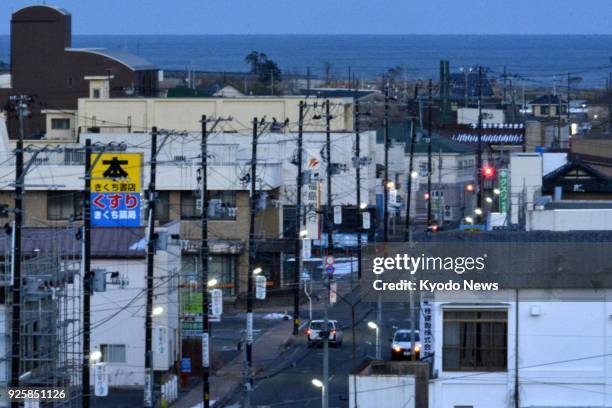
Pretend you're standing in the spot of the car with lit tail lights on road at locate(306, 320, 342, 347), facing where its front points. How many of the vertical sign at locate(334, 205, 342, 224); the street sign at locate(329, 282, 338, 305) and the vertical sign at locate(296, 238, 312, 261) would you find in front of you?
3

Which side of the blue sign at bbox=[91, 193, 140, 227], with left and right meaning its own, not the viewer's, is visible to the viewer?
front

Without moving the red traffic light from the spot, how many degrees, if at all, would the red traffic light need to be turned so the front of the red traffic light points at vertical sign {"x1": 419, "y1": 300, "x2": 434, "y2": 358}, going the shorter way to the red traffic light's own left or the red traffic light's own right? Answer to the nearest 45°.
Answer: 0° — it already faces it

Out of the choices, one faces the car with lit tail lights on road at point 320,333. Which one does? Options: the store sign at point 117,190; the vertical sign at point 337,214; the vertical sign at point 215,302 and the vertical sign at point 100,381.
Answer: the vertical sign at point 337,214

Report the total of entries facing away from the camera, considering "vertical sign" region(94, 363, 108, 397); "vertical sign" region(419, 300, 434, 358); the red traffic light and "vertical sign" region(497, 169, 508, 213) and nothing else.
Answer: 0

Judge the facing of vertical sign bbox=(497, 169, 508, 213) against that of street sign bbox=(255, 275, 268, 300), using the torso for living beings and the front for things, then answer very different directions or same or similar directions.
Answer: same or similar directions

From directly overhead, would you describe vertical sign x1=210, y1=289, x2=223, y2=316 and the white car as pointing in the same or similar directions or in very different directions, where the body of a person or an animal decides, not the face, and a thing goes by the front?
same or similar directions

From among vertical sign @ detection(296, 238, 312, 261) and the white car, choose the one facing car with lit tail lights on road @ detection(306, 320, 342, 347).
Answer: the vertical sign

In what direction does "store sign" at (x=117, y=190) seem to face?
toward the camera

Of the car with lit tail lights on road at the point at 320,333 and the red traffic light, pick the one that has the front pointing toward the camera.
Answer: the red traffic light

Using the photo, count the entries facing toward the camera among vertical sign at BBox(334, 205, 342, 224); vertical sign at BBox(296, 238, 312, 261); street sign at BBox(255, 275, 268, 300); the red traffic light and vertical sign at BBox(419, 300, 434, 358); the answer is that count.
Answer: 5

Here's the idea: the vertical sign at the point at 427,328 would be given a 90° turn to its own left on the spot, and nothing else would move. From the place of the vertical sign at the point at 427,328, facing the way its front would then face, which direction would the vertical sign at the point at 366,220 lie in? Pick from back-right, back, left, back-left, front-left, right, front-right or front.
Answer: left

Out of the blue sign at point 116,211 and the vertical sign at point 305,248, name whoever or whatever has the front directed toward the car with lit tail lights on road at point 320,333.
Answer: the vertical sign

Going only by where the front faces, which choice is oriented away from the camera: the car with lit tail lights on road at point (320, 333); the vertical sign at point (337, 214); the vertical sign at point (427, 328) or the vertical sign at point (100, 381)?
the car with lit tail lights on road

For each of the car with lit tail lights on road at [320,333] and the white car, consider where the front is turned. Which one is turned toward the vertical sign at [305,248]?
the car with lit tail lights on road

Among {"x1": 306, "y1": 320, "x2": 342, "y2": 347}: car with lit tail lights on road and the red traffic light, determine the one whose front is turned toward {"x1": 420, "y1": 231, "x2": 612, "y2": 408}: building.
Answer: the red traffic light

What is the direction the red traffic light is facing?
toward the camera
